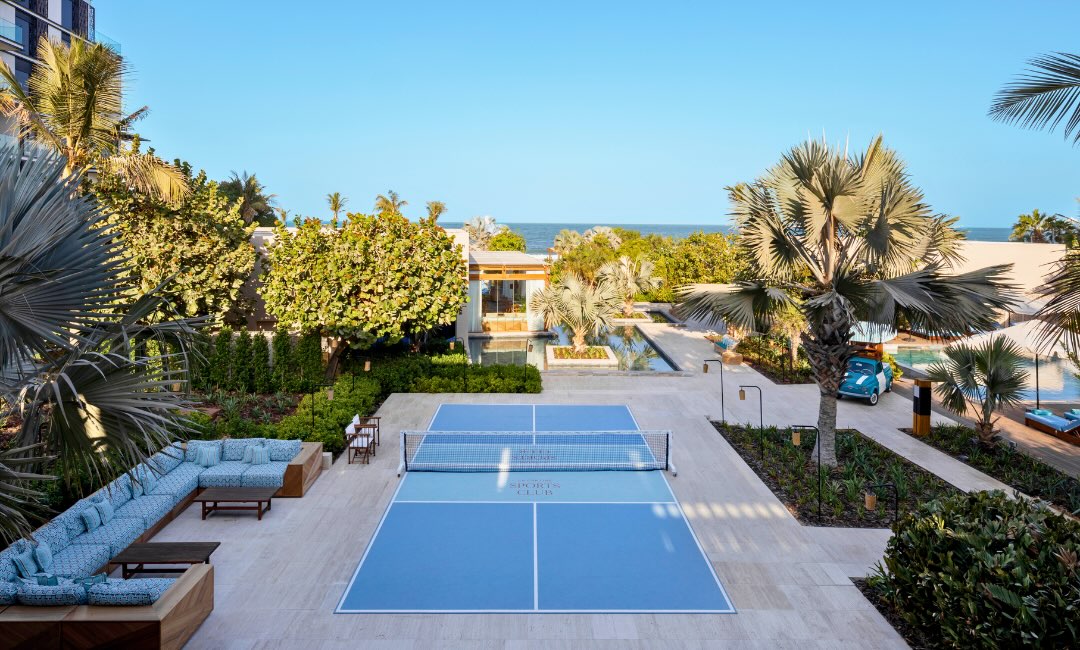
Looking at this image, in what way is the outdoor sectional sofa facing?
to the viewer's right

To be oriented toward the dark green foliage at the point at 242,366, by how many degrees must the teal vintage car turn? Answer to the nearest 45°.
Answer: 0° — it already faces it

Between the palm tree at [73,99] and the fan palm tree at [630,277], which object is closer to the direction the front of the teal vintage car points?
the palm tree

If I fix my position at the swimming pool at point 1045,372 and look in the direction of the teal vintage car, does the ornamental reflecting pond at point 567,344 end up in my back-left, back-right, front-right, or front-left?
front-right

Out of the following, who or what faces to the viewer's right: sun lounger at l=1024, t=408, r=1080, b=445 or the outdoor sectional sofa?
the outdoor sectional sofa

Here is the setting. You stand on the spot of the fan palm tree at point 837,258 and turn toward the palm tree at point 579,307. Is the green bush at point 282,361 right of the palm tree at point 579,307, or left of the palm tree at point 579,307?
left

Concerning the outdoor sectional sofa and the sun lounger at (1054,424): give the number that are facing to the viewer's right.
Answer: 1

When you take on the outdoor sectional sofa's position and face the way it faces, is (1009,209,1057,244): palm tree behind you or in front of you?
in front

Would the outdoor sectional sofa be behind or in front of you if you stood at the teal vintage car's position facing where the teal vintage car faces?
in front

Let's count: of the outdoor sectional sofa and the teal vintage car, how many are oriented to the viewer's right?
1

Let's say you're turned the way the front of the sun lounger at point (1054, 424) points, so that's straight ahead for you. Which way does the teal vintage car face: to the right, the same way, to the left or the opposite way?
to the left

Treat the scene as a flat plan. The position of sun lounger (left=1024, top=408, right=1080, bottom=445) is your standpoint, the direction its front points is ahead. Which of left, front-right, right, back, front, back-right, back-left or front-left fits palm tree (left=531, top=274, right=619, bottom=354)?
front-left

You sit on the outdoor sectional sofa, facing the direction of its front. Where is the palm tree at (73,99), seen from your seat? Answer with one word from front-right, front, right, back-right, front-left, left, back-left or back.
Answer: left

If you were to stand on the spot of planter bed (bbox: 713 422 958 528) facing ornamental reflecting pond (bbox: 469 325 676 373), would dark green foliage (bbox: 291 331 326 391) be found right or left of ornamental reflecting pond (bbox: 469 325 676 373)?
left

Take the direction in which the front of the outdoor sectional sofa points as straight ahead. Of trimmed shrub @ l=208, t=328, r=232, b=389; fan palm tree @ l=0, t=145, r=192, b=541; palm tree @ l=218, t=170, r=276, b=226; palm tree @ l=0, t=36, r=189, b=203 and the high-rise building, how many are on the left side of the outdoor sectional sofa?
4

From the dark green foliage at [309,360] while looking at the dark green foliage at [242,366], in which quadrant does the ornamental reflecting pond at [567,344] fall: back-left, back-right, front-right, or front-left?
back-right

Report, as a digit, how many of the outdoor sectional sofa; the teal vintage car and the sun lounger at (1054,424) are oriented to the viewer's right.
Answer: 1

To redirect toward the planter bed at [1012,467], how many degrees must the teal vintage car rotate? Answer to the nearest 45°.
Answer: approximately 90° to its left

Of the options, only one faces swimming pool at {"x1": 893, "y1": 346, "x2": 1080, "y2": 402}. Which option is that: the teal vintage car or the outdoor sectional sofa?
the outdoor sectional sofa

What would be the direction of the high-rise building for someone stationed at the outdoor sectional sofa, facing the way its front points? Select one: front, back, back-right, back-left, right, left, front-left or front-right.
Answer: left

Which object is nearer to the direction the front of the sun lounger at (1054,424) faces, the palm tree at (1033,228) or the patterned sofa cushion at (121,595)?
the palm tree
